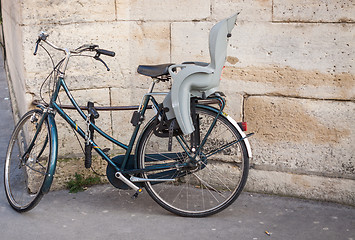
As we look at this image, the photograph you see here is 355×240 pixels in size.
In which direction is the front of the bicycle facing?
to the viewer's left
